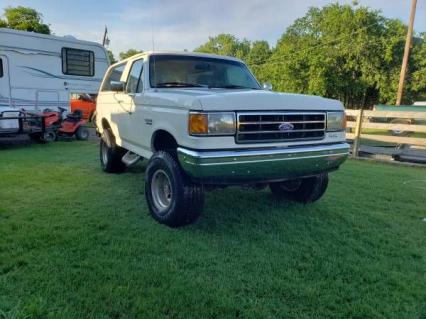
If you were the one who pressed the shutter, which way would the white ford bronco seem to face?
facing the viewer and to the right of the viewer

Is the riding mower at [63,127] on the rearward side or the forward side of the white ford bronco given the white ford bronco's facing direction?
on the rearward side

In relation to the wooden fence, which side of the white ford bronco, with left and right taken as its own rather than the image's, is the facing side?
left

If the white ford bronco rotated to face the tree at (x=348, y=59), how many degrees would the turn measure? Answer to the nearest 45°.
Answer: approximately 135° to its left

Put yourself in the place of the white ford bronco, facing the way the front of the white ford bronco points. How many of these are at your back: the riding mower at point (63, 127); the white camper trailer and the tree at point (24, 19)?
3

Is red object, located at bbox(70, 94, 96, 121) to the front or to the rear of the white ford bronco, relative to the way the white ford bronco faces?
to the rear

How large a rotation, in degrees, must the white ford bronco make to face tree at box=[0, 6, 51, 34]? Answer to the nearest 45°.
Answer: approximately 180°

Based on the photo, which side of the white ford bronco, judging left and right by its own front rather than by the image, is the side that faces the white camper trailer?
back
